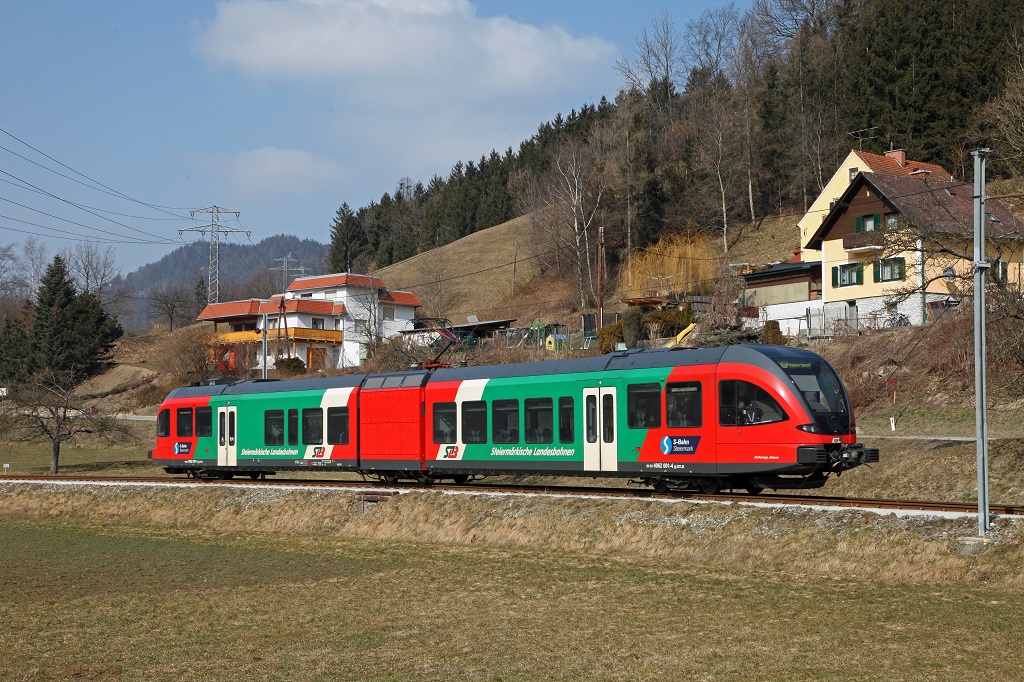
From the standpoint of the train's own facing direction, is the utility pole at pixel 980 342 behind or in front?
in front

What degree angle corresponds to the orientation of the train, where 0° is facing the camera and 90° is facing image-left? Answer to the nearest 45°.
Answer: approximately 315°
